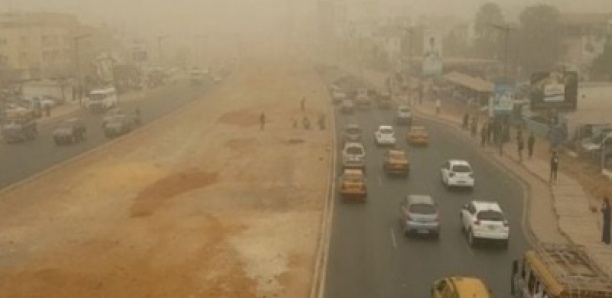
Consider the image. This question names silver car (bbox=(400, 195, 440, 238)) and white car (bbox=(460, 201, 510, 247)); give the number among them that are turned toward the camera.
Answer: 0

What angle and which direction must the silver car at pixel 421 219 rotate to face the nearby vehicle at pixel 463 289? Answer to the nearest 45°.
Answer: approximately 180°

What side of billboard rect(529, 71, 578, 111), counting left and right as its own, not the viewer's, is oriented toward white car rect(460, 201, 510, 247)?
front

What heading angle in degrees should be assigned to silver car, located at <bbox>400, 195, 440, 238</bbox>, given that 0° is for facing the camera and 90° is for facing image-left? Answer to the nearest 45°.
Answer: approximately 180°

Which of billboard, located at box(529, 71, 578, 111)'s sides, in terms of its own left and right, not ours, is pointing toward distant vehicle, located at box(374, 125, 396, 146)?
right

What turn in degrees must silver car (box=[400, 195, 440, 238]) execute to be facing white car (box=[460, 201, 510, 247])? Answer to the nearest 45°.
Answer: approximately 90° to its right

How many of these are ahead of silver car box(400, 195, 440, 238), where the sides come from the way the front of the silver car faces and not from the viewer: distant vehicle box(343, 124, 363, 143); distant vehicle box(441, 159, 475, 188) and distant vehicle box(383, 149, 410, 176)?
3

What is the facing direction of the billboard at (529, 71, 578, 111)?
toward the camera

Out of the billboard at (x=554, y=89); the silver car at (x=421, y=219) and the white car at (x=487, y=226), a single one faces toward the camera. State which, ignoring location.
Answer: the billboard

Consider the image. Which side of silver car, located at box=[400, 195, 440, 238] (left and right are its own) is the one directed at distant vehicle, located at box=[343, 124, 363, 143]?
front

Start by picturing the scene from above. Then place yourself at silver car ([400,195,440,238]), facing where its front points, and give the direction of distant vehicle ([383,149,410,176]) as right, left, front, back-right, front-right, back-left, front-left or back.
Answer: front

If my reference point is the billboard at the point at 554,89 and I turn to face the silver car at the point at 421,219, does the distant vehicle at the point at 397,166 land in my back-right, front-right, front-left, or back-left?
front-right

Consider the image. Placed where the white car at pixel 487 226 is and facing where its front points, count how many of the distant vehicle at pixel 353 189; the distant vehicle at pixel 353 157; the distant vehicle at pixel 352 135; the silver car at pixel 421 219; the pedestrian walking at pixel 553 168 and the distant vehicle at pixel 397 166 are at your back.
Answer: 0

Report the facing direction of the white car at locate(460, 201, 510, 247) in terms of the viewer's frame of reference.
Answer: facing away from the viewer and to the left of the viewer

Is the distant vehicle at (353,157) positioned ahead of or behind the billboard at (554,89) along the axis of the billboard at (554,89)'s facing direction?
ahead

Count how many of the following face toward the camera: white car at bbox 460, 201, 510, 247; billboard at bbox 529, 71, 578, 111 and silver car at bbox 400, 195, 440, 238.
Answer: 1

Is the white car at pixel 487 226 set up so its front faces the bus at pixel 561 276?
no

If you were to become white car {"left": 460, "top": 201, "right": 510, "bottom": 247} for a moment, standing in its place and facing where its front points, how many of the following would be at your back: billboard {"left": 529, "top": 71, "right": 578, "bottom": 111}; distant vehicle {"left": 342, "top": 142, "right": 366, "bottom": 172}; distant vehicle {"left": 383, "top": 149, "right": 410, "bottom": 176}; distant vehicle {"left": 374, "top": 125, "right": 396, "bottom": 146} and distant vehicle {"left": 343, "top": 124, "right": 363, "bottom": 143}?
0
